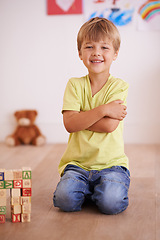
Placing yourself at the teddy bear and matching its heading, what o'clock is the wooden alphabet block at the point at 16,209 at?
The wooden alphabet block is roughly at 12 o'clock from the teddy bear.

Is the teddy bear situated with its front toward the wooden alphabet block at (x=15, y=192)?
yes

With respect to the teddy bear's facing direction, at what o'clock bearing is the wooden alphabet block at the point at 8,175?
The wooden alphabet block is roughly at 12 o'clock from the teddy bear.

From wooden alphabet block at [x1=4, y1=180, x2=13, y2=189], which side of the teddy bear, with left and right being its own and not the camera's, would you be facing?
front

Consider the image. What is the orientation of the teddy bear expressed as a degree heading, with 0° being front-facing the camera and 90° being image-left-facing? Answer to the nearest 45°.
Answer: approximately 0°

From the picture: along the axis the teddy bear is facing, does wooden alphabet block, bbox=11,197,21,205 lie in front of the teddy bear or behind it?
in front

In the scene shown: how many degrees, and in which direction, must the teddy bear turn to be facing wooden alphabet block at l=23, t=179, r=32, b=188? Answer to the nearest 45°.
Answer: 0° — it already faces it

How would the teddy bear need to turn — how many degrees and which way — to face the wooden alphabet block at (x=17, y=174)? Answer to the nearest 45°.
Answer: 0° — it already faces it

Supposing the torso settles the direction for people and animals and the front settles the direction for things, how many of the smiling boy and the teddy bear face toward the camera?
2

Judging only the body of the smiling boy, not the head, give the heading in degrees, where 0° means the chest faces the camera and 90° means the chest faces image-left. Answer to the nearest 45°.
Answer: approximately 0°
